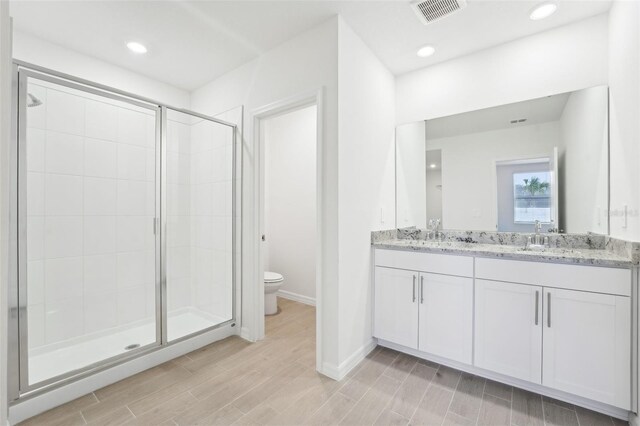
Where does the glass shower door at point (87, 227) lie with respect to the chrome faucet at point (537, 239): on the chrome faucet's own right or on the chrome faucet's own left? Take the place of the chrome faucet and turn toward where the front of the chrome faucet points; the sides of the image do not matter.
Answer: on the chrome faucet's own right

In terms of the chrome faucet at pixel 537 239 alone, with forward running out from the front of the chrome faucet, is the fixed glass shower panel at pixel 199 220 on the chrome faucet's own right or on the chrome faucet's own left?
on the chrome faucet's own right

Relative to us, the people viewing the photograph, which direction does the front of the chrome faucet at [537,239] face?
facing the viewer

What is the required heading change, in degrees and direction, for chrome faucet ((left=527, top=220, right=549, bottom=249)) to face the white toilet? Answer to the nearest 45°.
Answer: approximately 90° to its right

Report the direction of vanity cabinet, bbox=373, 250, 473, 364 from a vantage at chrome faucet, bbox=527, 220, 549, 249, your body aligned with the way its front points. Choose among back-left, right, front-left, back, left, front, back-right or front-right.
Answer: front-right

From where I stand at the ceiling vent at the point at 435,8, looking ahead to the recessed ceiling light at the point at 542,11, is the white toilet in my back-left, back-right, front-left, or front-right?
back-left
